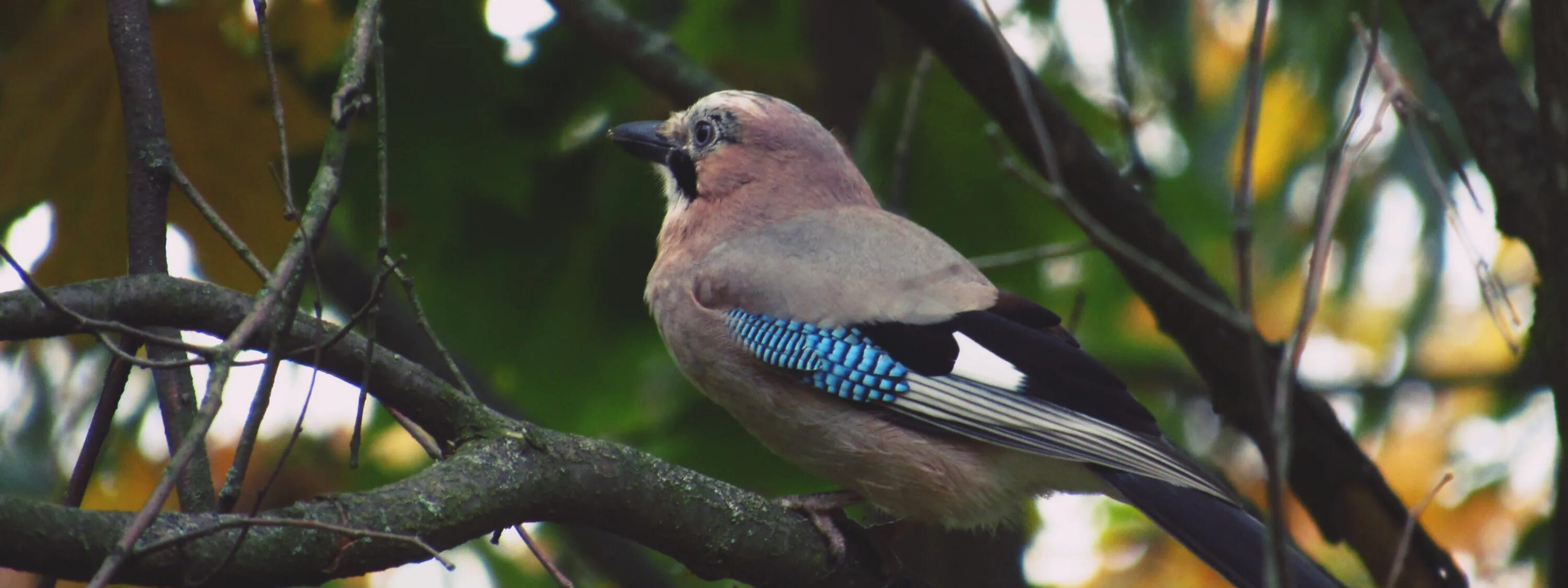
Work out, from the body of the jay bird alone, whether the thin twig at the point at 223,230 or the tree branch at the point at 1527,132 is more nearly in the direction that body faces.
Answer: the thin twig

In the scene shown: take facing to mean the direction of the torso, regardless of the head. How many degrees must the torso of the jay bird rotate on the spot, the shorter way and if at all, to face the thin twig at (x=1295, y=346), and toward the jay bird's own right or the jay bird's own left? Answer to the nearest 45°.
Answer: approximately 135° to the jay bird's own left

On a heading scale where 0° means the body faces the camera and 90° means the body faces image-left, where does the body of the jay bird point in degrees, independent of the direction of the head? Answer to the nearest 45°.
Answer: approximately 90°

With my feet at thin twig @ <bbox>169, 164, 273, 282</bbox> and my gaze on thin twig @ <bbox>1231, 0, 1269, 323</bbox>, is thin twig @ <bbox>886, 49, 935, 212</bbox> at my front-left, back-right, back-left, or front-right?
front-left

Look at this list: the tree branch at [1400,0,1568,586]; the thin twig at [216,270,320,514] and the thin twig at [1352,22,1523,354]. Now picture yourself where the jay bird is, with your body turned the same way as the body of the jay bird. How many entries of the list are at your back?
2

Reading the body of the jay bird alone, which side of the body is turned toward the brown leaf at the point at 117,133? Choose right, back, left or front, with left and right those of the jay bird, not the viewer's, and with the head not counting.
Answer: front

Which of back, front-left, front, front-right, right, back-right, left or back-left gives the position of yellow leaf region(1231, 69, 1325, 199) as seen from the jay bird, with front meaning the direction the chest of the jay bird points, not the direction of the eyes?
back-right

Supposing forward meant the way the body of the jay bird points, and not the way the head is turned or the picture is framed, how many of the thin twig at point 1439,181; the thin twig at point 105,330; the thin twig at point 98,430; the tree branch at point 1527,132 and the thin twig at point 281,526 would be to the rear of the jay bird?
2

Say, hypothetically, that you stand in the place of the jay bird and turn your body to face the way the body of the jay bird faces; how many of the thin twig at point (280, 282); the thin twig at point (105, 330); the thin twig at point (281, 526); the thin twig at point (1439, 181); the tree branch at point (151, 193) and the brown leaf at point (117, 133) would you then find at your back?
1

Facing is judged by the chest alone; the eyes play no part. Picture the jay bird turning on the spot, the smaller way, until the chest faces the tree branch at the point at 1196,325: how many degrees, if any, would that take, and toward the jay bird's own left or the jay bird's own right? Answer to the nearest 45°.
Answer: approximately 135° to the jay bird's own right

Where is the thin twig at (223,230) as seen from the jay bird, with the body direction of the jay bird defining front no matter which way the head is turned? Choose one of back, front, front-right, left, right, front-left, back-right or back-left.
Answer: front-left

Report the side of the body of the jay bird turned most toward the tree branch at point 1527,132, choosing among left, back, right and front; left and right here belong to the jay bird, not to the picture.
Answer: back
